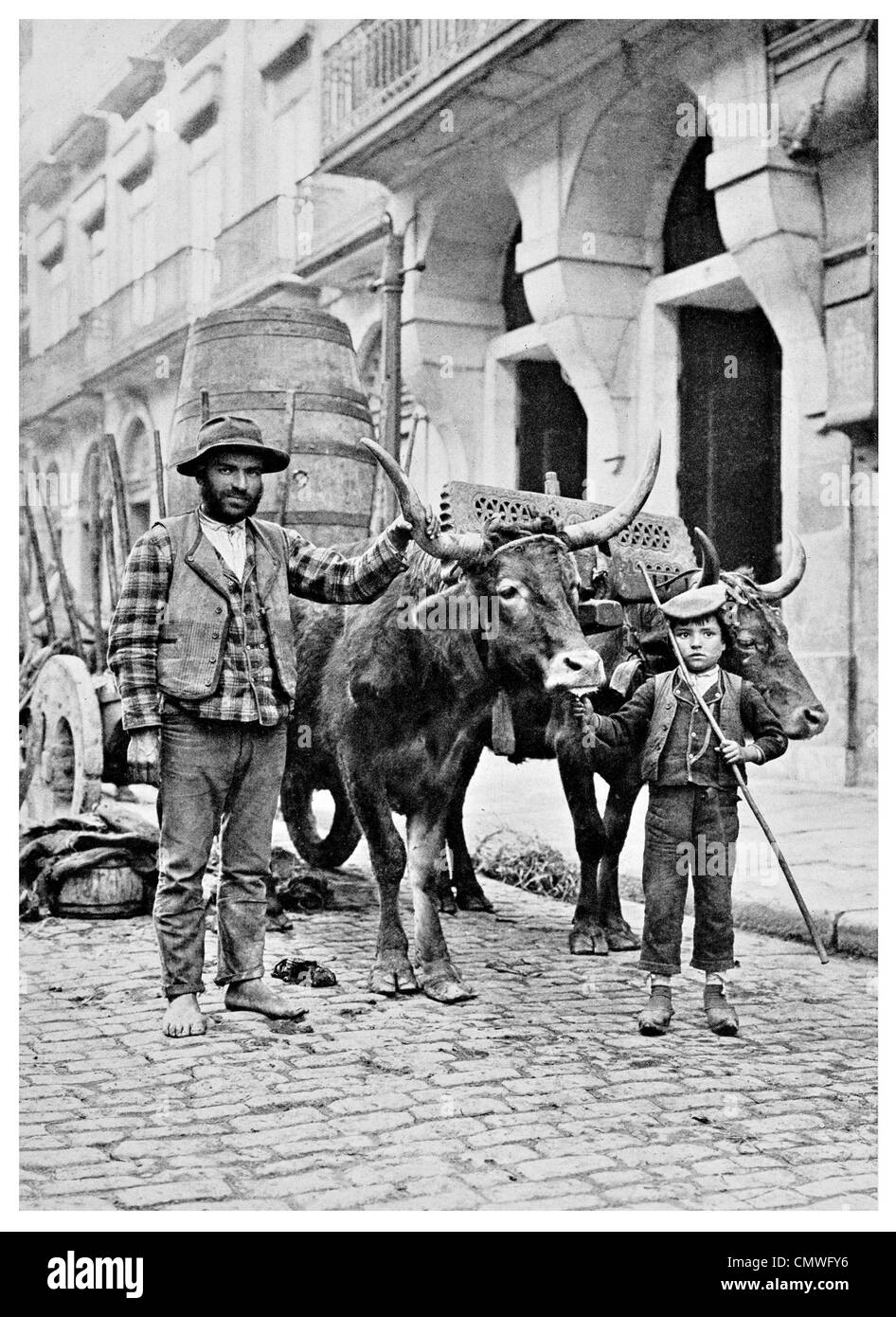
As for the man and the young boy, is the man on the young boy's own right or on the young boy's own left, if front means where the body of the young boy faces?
on the young boy's own right

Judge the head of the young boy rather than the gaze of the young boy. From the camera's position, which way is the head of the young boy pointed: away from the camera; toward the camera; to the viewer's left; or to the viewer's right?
toward the camera

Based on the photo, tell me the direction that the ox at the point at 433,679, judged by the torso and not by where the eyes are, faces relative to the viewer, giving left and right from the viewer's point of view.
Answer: facing the viewer and to the right of the viewer

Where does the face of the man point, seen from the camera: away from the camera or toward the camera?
toward the camera

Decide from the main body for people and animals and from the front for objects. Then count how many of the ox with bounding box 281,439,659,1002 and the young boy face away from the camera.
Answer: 0

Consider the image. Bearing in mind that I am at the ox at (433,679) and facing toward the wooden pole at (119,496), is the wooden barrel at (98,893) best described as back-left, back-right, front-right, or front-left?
front-left

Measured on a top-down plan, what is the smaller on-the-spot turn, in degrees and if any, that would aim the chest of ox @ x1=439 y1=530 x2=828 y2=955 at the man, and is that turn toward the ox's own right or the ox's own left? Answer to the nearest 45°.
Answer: approximately 90° to the ox's own right

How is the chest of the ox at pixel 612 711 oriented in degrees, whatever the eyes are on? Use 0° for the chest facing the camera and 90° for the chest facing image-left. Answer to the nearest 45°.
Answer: approximately 315°

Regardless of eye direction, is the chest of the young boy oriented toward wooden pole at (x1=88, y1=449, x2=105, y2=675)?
no

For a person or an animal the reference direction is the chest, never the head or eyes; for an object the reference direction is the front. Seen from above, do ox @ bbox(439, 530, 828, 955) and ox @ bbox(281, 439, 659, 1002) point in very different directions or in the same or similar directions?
same or similar directions

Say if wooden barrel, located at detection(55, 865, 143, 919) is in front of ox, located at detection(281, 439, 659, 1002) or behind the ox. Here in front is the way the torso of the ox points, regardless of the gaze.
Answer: behind

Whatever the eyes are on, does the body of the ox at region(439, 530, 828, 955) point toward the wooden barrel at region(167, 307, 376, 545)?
no

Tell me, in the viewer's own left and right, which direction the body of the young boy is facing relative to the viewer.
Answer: facing the viewer

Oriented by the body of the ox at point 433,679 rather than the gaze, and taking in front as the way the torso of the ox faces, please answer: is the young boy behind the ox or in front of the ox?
in front

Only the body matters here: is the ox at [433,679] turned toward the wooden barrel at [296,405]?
no
